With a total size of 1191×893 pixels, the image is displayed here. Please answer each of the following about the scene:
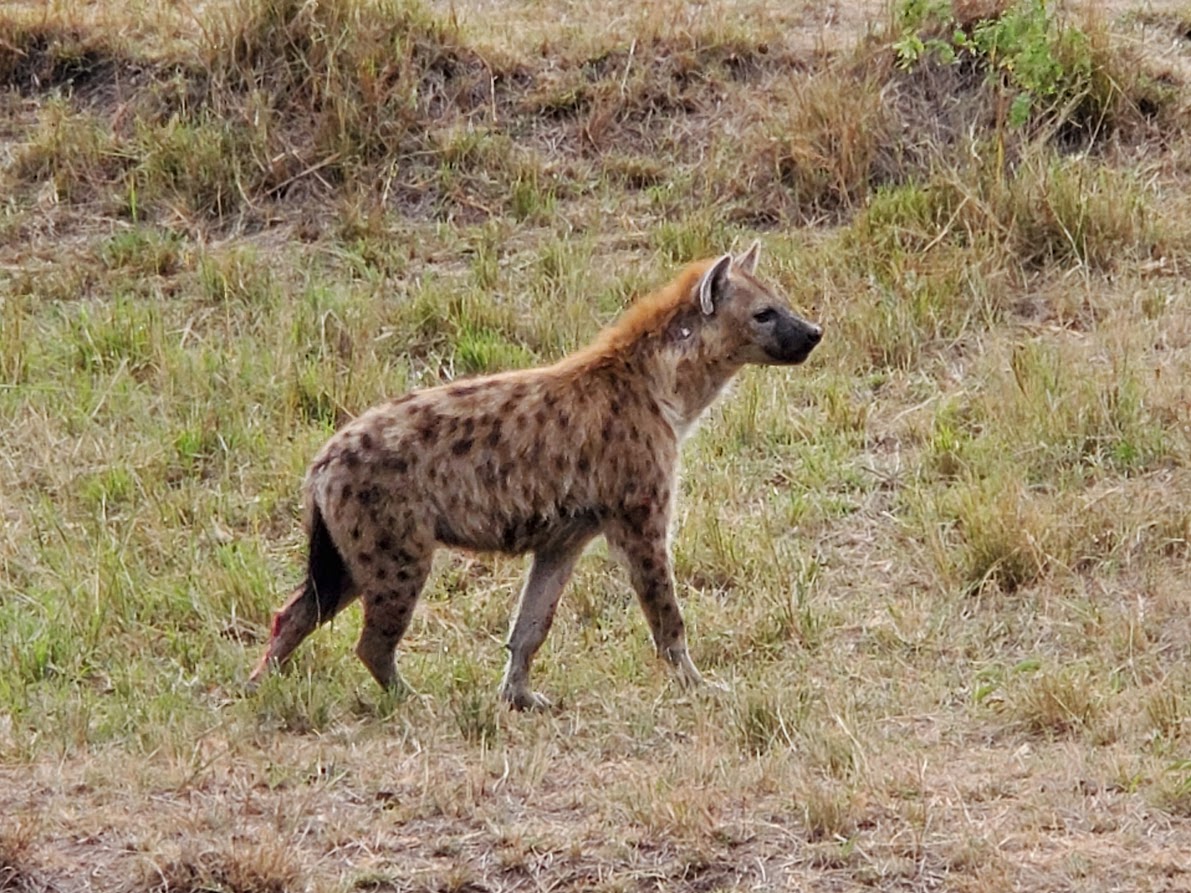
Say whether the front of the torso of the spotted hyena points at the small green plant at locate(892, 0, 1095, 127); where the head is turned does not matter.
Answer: no

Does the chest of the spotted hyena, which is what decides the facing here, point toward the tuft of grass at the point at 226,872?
no

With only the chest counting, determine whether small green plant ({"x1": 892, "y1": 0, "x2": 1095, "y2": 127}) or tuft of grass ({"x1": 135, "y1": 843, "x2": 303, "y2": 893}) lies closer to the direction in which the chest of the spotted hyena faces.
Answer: the small green plant

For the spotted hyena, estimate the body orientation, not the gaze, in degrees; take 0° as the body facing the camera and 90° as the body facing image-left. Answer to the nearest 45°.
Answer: approximately 270°
